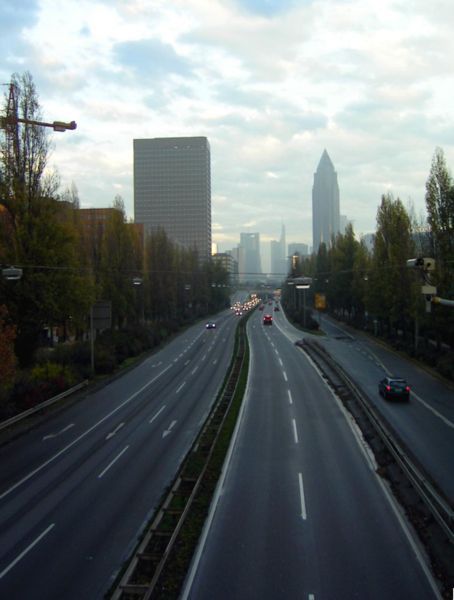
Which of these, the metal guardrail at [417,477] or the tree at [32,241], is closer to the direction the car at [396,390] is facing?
the tree

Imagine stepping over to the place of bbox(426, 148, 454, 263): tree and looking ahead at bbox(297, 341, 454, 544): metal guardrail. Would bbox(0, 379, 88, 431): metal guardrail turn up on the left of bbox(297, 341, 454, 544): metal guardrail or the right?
right

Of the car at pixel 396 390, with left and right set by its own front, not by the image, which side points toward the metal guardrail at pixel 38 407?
left

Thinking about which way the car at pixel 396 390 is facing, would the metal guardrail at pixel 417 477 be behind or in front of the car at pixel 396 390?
behind

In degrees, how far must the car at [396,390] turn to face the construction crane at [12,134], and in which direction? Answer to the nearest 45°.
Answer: approximately 45° to its left

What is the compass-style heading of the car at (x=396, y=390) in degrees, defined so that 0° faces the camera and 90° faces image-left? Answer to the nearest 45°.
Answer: approximately 135°

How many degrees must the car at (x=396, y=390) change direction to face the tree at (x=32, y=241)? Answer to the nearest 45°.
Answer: approximately 45° to its left

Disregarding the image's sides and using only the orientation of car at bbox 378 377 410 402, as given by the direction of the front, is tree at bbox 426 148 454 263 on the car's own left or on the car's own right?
on the car's own right
